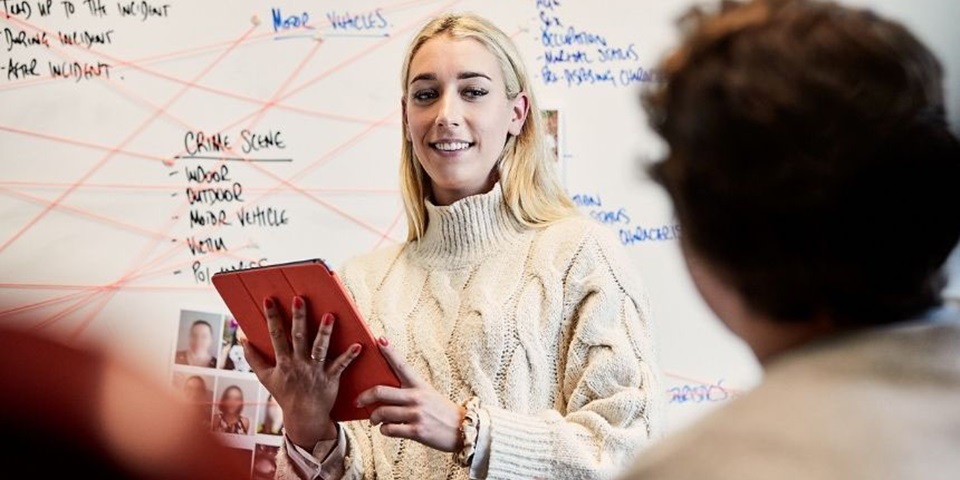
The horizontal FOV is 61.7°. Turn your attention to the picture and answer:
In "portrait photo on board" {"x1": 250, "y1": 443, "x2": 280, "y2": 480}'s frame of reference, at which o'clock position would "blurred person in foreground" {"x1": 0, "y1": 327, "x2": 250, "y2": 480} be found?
The blurred person in foreground is roughly at 12 o'clock from the portrait photo on board.

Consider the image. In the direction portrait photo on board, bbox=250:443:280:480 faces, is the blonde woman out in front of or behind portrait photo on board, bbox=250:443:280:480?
in front

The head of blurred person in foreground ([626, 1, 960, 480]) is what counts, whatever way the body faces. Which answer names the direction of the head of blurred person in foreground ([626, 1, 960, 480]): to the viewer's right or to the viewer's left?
to the viewer's left

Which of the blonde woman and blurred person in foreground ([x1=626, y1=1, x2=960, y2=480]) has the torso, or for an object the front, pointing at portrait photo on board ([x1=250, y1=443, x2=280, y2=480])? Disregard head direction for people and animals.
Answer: the blurred person in foreground

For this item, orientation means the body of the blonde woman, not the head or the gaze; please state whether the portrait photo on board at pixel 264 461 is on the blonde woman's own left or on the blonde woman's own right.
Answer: on the blonde woman's own right

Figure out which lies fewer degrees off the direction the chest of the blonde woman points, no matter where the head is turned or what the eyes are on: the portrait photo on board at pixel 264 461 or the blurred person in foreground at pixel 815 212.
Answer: the blurred person in foreground

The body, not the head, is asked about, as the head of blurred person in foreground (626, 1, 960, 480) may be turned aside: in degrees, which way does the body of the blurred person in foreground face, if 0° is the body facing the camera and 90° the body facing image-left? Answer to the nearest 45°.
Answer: approximately 135°

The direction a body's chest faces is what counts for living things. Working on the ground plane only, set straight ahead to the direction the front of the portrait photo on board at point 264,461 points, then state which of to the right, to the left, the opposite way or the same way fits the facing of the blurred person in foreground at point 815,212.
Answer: the opposite way

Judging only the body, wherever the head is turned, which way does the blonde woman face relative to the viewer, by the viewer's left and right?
facing the viewer and to the left of the viewer

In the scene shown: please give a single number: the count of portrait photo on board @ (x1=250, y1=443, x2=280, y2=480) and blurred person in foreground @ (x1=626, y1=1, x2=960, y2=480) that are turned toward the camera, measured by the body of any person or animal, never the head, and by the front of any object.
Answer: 1

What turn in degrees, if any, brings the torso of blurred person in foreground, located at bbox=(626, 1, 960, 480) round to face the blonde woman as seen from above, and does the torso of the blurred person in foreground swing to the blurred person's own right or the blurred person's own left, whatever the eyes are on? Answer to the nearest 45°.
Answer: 0° — they already face them

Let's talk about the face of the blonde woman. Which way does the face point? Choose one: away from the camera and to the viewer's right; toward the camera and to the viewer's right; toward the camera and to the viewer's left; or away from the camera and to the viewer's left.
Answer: toward the camera and to the viewer's right

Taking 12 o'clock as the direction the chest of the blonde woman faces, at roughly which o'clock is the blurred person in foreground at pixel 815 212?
The blurred person in foreground is roughly at 10 o'clock from the blonde woman.
